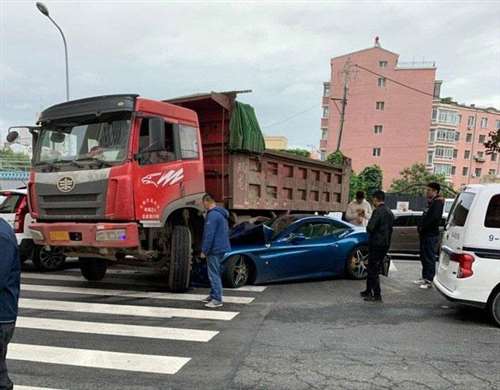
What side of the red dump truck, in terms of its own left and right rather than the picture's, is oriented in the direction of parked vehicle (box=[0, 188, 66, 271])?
right

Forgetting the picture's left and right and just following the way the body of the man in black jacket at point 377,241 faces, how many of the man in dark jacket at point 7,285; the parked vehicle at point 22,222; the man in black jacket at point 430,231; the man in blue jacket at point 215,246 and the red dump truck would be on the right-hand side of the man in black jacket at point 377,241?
1

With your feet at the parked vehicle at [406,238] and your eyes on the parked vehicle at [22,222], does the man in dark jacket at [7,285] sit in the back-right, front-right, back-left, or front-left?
front-left

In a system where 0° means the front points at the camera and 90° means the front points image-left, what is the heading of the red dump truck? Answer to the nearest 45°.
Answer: approximately 45°

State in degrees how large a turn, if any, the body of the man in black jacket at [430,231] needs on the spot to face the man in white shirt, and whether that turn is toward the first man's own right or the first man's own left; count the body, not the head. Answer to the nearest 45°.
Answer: approximately 45° to the first man's own right

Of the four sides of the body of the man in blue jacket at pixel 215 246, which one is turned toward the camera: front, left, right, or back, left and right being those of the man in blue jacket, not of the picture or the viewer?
left

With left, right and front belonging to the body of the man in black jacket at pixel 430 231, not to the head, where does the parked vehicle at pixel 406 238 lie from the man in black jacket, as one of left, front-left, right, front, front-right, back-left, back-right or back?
right

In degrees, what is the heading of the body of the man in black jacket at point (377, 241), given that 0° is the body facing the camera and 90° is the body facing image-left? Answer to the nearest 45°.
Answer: approximately 135°

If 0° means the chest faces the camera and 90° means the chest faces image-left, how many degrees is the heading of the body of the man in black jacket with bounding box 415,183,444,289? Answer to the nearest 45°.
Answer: approximately 90°

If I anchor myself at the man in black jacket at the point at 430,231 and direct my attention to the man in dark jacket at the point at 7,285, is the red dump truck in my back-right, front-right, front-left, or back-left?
front-right
